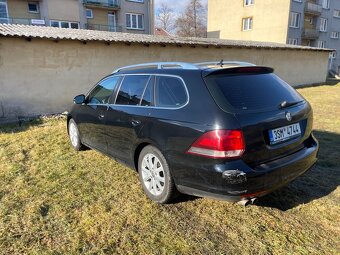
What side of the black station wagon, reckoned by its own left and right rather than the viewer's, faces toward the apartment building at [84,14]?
front

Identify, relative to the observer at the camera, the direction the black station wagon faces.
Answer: facing away from the viewer and to the left of the viewer

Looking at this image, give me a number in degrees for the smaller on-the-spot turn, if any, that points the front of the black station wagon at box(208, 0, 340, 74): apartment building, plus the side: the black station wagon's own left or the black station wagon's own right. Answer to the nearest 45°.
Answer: approximately 45° to the black station wagon's own right

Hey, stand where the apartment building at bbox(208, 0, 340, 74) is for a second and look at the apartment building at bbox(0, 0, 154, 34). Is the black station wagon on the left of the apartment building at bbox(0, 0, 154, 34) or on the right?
left

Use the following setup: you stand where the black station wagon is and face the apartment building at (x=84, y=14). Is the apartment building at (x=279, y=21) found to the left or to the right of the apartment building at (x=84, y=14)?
right
